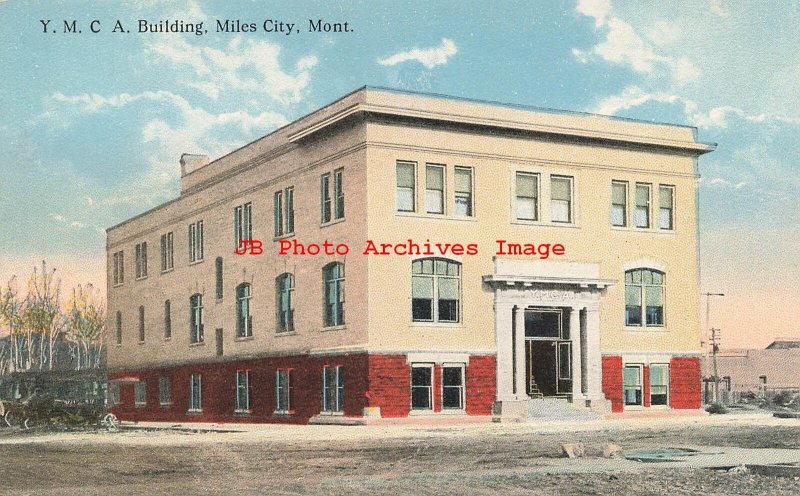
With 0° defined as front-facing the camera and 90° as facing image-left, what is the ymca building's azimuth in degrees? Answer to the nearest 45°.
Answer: approximately 315°
